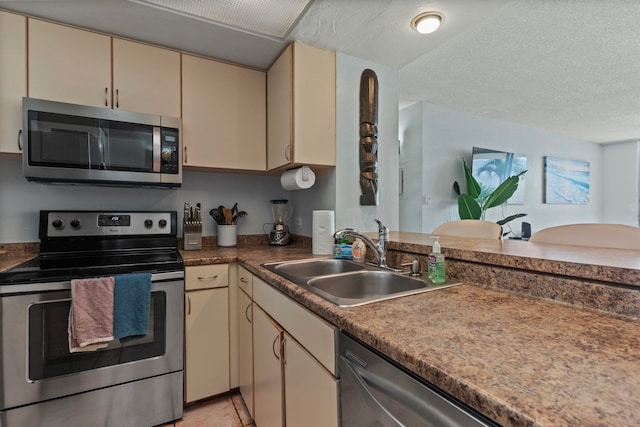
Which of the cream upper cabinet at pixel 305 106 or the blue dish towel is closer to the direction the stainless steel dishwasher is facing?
the blue dish towel

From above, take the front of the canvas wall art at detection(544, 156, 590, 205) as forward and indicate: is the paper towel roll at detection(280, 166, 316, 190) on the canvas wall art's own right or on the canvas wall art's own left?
on the canvas wall art's own right

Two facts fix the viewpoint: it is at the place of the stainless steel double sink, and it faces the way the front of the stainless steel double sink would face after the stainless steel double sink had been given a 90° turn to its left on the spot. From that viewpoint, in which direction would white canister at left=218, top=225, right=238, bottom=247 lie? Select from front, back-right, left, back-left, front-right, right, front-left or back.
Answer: back

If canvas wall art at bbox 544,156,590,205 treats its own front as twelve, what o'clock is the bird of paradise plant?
The bird of paradise plant is roughly at 2 o'clock from the canvas wall art.

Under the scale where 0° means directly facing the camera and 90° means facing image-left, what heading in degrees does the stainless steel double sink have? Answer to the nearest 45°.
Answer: approximately 45°

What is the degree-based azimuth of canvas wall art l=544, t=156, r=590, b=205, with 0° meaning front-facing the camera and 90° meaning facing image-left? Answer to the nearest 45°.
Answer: approximately 315°

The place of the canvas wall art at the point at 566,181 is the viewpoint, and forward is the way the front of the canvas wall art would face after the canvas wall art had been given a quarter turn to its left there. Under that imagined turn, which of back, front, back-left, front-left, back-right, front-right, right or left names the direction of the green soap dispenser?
back-right

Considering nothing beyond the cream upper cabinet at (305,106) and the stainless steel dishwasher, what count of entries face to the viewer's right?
0

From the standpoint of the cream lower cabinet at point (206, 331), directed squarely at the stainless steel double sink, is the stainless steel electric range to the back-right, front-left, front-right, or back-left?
back-right

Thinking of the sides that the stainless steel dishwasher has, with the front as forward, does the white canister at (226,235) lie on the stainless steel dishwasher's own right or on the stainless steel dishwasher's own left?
on the stainless steel dishwasher's own right
